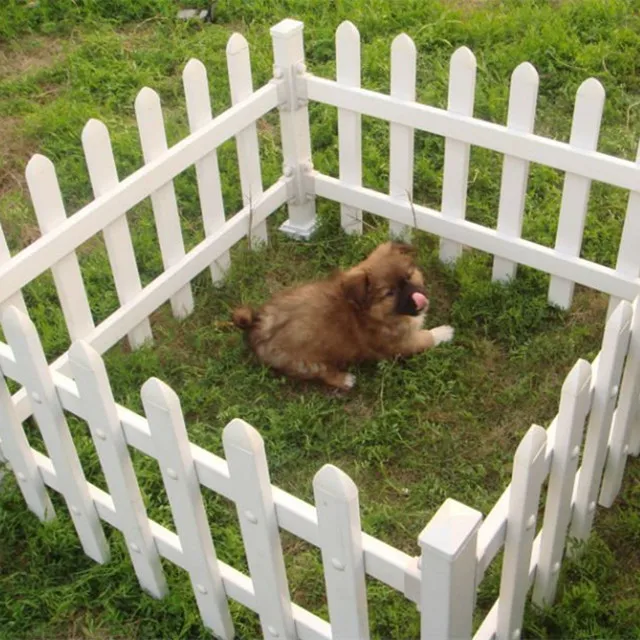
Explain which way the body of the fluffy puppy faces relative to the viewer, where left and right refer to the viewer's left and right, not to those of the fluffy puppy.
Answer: facing to the right of the viewer
